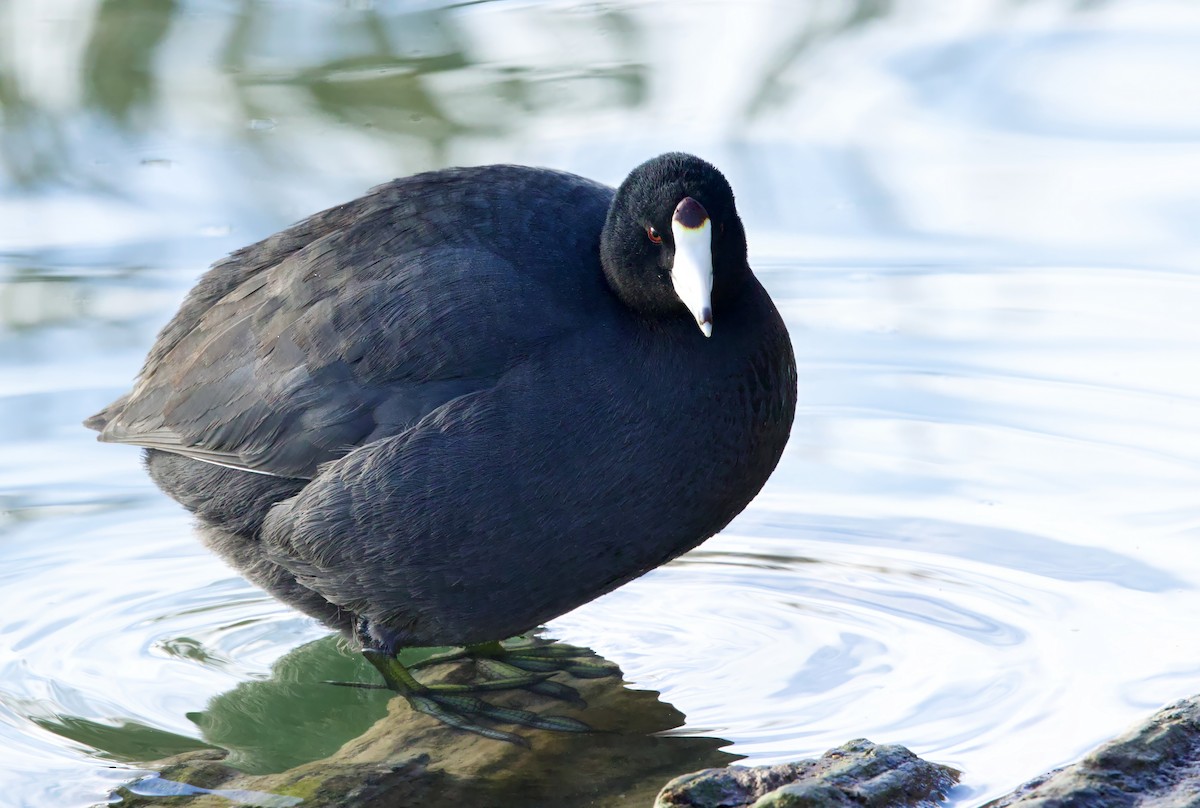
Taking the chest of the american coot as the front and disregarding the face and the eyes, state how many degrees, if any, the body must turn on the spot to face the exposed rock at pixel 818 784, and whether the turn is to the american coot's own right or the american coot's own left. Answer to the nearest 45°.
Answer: approximately 45° to the american coot's own right

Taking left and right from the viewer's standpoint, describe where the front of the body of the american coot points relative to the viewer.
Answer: facing to the right of the viewer

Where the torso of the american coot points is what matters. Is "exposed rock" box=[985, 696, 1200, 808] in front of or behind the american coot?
in front
